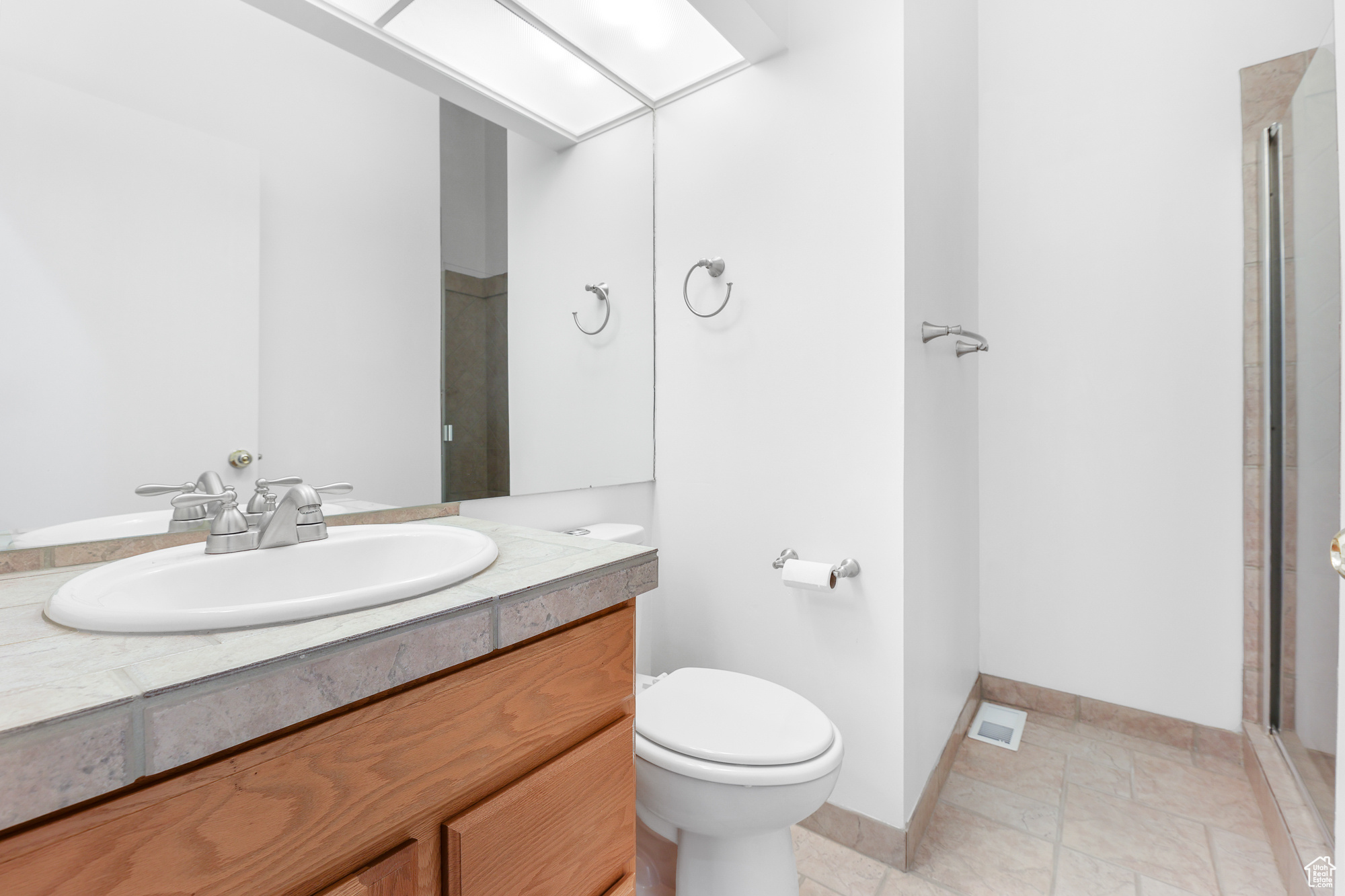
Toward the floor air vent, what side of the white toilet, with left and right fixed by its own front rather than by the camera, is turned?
left

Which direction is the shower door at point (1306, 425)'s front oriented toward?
to the viewer's left

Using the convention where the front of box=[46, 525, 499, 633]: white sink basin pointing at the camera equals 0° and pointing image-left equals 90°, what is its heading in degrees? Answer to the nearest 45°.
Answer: approximately 315°

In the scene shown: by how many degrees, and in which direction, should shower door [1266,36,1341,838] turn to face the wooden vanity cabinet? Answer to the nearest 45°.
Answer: approximately 90° to its left

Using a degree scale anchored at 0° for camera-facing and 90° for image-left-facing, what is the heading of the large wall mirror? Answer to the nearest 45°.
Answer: approximately 315°

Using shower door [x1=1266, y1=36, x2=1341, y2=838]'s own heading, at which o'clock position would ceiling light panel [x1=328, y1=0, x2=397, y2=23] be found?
The ceiling light panel is roughly at 10 o'clock from the shower door.

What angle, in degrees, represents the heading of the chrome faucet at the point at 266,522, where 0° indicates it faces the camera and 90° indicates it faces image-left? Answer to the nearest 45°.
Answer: approximately 315°
